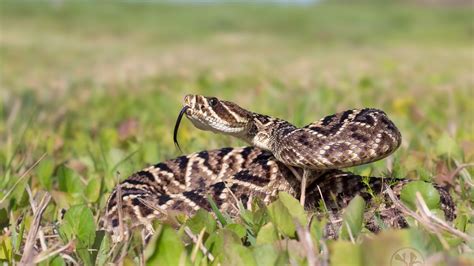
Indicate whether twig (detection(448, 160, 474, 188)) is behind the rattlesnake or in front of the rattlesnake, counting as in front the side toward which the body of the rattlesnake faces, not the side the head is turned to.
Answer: behind

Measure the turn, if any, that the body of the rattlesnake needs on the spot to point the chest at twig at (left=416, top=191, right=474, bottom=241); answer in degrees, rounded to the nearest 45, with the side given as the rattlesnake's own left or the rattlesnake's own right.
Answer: approximately 135° to the rattlesnake's own left

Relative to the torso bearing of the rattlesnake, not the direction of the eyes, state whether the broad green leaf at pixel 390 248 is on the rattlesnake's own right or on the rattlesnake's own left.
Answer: on the rattlesnake's own left

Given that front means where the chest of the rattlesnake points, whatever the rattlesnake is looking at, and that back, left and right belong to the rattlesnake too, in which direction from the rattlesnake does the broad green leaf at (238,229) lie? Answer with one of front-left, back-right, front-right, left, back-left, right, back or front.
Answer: left

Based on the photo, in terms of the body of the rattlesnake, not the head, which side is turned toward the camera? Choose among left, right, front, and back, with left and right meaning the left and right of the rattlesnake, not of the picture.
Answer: left

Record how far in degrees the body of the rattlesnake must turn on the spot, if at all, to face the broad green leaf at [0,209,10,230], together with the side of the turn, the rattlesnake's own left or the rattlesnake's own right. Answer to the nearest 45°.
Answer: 0° — it already faces it

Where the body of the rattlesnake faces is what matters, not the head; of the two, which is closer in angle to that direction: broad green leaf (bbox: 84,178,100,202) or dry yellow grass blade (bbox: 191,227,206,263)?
the broad green leaf

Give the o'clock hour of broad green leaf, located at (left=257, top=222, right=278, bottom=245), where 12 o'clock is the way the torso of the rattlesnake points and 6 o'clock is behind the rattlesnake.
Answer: The broad green leaf is roughly at 9 o'clock from the rattlesnake.

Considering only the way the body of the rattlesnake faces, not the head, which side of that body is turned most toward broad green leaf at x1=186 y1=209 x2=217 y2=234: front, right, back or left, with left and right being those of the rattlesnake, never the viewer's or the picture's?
left

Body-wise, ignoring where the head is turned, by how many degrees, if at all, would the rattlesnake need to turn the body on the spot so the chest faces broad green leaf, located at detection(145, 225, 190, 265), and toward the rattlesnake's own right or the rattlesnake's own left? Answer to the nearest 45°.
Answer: approximately 90° to the rattlesnake's own left

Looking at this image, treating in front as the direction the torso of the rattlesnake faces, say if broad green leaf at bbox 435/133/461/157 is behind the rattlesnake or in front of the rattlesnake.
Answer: behind

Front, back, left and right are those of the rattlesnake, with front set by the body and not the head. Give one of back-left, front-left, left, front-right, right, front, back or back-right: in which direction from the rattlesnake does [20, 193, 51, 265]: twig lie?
front-left
